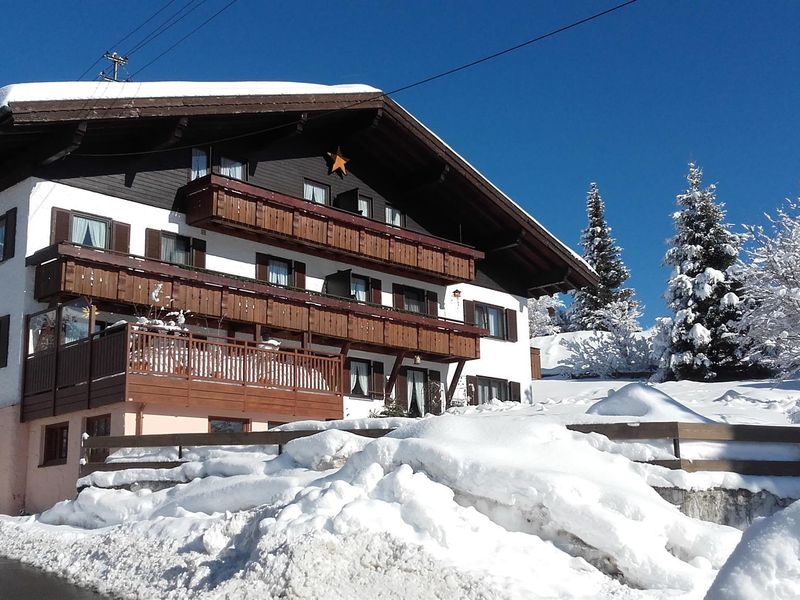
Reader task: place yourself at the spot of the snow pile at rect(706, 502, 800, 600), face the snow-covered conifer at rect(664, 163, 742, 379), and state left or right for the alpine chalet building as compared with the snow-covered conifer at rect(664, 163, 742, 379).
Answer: left

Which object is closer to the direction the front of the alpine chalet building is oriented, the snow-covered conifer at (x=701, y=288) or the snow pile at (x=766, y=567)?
the snow pile

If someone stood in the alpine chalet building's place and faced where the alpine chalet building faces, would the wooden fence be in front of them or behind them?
in front

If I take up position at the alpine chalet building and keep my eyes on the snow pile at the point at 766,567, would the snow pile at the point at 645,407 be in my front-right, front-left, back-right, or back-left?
front-left

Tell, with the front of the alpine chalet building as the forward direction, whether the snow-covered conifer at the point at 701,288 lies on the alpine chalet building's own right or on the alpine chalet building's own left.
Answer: on the alpine chalet building's own left

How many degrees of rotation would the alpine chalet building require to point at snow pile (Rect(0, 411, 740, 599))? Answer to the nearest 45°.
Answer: approximately 45° to its right
